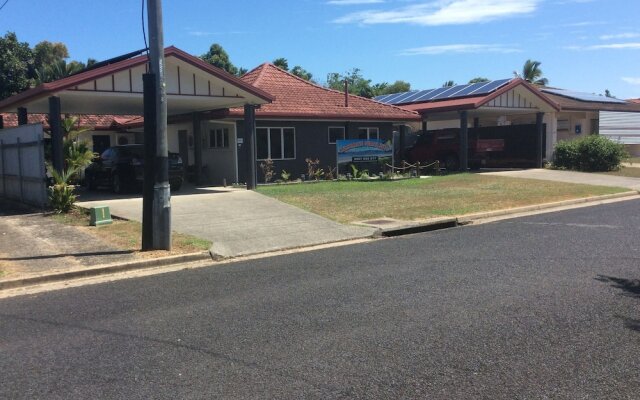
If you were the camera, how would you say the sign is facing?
facing the viewer

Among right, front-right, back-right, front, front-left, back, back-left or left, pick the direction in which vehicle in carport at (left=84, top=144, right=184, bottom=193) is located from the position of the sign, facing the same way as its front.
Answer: front-right

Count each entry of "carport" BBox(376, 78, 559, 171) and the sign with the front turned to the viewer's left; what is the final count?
0

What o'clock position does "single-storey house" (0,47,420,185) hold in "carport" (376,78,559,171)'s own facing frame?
The single-storey house is roughly at 3 o'clock from the carport.

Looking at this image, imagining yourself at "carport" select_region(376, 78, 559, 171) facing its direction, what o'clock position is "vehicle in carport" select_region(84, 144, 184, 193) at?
The vehicle in carport is roughly at 3 o'clock from the carport.

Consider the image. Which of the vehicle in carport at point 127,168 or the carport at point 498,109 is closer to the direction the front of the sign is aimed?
the vehicle in carport

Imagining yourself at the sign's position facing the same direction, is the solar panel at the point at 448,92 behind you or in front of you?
behind

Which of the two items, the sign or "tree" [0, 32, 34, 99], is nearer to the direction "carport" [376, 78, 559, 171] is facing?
the sign

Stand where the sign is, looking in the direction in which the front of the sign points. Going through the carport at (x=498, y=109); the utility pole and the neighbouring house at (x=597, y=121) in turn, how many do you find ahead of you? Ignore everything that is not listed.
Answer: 1

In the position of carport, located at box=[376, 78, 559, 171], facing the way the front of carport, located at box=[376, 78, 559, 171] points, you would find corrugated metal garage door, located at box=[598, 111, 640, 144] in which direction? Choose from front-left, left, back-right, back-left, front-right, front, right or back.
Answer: left

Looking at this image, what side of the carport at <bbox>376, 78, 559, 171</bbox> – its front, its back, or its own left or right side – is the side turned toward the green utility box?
right

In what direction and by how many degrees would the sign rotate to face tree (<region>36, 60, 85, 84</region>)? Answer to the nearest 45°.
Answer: approximately 135° to its right

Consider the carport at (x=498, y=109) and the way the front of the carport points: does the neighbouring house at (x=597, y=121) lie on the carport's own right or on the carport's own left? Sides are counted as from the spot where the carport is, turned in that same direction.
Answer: on the carport's own left

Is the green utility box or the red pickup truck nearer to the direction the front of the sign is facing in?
the green utility box

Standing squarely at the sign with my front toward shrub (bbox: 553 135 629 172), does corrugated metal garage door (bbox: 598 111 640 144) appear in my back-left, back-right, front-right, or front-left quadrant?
front-left

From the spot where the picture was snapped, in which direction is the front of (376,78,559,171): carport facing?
facing the viewer and to the right of the viewer

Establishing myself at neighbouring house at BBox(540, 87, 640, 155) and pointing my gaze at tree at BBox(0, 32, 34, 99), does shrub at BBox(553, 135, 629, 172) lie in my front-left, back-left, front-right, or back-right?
front-left

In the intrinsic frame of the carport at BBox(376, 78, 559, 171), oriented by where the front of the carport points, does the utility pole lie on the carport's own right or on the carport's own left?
on the carport's own right
